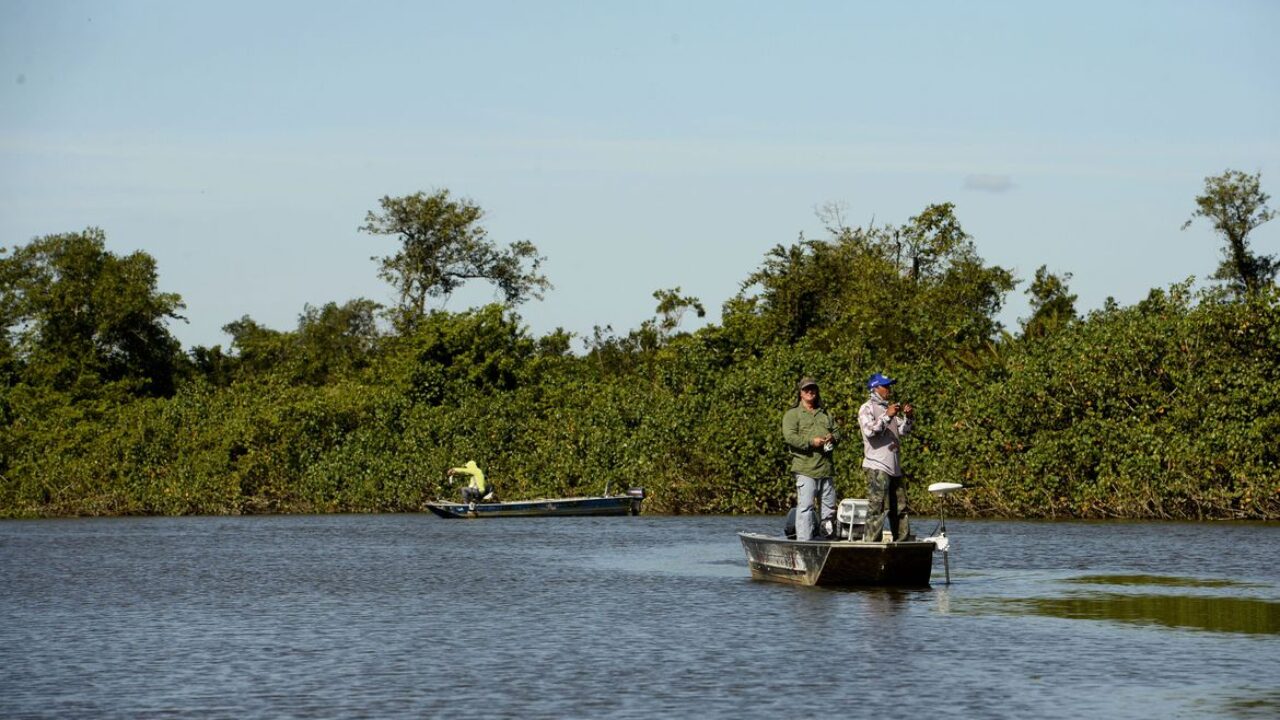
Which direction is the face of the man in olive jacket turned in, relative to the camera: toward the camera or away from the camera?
toward the camera

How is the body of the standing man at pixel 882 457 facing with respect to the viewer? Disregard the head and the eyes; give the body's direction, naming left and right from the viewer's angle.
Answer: facing the viewer and to the right of the viewer

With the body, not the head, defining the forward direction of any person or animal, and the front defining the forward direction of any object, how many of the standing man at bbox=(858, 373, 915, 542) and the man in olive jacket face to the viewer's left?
0

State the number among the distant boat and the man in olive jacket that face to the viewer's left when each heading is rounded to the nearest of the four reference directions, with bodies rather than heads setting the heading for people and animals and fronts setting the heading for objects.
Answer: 1

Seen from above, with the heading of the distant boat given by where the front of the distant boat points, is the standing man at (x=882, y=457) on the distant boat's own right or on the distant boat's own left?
on the distant boat's own left

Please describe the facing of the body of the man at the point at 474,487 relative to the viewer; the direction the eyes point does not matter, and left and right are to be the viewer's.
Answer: facing to the left of the viewer

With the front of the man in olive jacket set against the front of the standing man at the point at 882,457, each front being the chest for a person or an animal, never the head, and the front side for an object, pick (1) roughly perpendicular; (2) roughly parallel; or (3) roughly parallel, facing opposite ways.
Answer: roughly parallel

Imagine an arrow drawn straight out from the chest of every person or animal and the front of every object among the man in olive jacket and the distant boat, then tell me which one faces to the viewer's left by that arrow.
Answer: the distant boat

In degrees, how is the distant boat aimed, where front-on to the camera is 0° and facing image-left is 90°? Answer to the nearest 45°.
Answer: approximately 90°

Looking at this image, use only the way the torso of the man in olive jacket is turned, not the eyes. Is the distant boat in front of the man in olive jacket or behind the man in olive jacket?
behind
